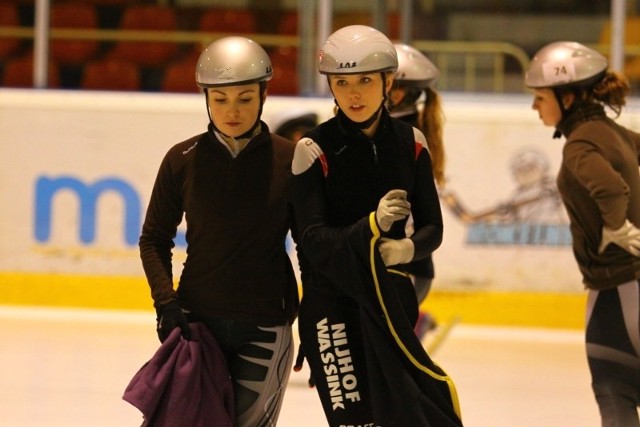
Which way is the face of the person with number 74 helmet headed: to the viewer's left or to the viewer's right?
to the viewer's left

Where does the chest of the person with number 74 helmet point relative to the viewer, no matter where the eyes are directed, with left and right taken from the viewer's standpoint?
facing to the left of the viewer

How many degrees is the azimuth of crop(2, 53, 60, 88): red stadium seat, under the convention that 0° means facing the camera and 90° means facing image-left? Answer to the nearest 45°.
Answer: approximately 0°

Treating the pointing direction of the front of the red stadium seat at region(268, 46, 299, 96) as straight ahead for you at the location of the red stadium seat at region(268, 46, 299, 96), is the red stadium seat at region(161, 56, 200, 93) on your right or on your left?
on your right

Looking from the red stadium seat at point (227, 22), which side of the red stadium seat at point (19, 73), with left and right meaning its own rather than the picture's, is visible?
left

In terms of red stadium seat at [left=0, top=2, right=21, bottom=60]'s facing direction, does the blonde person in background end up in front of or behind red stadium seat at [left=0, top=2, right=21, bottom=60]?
in front

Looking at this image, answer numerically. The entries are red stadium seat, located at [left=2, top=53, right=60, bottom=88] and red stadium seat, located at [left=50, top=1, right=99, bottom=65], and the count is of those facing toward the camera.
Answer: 2
